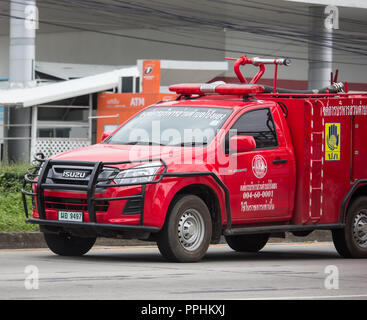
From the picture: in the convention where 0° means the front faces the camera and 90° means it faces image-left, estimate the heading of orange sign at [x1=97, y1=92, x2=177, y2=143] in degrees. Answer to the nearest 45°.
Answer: approximately 0°

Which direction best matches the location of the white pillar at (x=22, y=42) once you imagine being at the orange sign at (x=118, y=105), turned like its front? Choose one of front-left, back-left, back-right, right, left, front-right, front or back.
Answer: back-right

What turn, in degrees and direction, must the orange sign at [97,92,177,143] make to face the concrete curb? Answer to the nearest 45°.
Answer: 0° — it already faces it

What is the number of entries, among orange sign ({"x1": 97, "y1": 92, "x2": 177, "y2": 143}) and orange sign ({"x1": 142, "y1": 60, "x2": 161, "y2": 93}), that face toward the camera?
2

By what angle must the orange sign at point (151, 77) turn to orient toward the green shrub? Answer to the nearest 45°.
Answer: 0° — it already faces it

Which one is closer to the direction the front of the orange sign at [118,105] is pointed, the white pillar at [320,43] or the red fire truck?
the red fire truck

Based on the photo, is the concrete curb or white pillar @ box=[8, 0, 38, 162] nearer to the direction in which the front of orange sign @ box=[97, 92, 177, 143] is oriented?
the concrete curb
